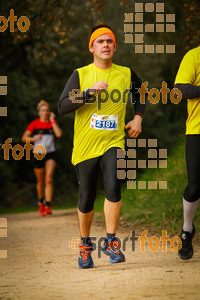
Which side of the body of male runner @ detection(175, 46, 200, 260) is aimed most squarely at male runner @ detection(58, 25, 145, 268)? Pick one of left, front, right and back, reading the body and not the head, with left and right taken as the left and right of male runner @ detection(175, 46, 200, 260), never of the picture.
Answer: right

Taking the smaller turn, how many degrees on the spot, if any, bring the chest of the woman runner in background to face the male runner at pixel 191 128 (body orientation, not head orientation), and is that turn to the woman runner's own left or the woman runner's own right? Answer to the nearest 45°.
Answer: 0° — they already face them

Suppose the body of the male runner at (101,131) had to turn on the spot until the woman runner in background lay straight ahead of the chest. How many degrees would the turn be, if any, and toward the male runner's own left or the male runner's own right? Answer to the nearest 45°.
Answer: approximately 180°

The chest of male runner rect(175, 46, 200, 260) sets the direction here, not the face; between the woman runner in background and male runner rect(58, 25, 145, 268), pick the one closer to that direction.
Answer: the male runner

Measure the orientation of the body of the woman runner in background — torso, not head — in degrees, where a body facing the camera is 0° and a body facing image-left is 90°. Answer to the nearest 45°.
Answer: approximately 0°

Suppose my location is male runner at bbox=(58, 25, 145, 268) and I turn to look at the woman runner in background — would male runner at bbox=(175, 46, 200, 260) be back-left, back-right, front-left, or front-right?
back-right

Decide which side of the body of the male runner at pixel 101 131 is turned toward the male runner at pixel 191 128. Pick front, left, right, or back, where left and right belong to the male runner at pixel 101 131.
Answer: left
